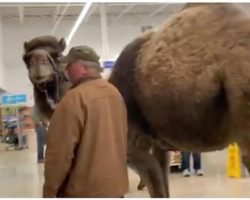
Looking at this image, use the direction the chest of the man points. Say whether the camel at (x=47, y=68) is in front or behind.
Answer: in front

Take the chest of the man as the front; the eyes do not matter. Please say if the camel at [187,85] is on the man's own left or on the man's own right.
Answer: on the man's own right

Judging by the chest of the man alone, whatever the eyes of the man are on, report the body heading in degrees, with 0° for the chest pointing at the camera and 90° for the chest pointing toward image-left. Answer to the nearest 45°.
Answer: approximately 135°

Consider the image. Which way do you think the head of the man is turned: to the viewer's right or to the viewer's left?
to the viewer's left

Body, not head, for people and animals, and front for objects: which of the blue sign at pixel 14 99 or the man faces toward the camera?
the blue sign

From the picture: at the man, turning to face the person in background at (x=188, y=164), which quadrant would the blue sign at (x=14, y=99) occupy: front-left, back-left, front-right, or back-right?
front-left

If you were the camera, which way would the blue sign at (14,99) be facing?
facing the viewer
